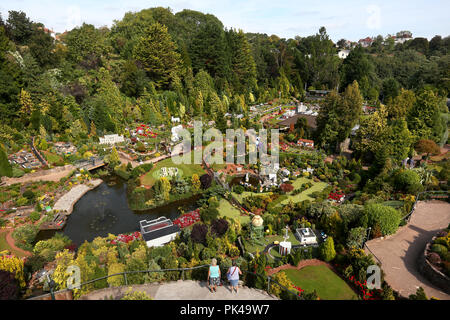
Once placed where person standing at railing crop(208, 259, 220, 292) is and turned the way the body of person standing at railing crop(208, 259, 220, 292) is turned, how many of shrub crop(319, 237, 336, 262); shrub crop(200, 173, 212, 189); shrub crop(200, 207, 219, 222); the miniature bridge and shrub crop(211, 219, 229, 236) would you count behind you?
0

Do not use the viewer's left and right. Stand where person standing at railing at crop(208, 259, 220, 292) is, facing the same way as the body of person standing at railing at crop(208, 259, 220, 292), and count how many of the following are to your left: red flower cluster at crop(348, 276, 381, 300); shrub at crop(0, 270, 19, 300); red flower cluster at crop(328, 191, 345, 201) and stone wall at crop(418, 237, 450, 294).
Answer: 1

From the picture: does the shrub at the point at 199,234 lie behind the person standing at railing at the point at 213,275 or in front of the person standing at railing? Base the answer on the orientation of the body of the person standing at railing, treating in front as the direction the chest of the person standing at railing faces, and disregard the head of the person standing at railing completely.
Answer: in front

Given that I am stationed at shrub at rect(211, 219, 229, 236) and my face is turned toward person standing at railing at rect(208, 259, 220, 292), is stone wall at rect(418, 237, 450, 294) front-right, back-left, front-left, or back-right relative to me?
front-left

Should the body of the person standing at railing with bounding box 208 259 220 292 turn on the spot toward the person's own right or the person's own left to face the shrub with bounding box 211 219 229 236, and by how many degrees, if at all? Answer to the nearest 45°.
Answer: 0° — they already face it

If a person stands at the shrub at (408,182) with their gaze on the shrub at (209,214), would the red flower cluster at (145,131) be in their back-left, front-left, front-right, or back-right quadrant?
front-right

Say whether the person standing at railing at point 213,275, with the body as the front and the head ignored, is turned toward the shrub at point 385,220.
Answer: no

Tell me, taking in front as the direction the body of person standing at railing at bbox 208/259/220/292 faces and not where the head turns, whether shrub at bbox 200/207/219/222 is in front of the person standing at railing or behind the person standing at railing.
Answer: in front

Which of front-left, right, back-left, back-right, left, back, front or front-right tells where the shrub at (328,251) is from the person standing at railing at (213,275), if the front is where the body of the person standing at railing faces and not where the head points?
front-right

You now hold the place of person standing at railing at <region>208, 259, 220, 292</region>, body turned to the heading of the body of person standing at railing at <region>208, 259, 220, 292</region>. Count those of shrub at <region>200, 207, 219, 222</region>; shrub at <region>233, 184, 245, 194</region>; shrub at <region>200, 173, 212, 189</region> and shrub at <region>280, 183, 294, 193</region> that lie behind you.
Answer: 0

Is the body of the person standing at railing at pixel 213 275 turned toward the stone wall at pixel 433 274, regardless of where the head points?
no

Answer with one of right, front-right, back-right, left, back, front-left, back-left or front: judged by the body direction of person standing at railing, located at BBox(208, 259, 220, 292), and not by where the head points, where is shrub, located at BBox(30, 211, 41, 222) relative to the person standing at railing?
front-left

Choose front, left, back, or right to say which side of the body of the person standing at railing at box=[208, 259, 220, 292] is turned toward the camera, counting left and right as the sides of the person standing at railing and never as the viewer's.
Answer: back

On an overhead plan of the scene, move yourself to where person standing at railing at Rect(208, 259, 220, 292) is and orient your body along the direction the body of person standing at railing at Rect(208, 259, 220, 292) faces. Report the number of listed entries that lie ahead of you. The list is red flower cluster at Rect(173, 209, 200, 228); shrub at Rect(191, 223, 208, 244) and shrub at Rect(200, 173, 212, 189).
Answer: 3

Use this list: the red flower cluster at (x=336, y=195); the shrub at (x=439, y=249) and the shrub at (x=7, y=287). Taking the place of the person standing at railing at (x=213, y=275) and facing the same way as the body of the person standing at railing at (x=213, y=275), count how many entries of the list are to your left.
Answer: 1

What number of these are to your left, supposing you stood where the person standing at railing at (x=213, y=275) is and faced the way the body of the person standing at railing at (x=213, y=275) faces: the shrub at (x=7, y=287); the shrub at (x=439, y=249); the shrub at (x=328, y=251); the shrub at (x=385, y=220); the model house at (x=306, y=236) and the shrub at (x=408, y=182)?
1
